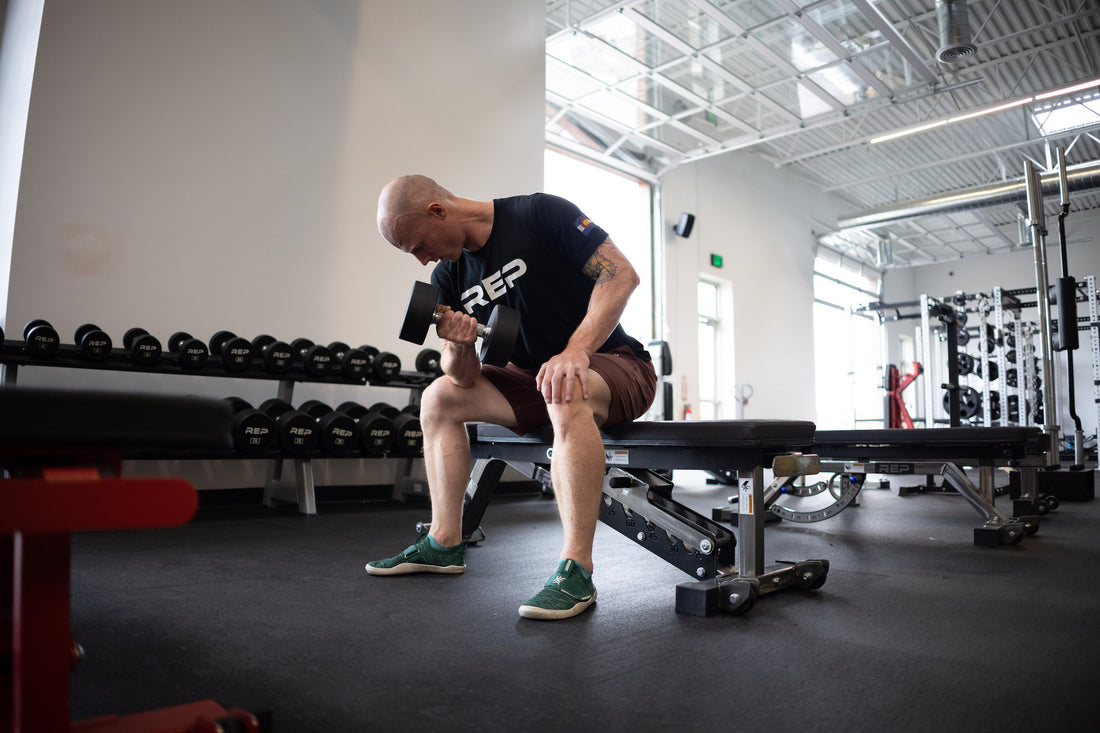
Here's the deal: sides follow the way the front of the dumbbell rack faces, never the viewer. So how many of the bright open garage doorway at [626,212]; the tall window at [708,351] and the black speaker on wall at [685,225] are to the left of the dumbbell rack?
3

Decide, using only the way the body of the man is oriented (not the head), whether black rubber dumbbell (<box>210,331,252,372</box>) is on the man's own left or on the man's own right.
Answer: on the man's own right

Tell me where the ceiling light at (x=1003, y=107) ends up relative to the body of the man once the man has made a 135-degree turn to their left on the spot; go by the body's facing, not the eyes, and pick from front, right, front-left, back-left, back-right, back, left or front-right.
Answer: front-left

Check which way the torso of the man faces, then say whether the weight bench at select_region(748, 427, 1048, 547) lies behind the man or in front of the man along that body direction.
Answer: behind

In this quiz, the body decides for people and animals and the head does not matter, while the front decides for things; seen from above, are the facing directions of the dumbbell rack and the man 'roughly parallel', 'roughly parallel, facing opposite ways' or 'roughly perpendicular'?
roughly perpendicular

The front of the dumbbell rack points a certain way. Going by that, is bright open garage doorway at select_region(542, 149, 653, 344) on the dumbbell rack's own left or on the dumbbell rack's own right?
on the dumbbell rack's own left

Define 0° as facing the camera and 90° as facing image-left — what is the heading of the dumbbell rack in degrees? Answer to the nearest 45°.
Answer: approximately 315°
